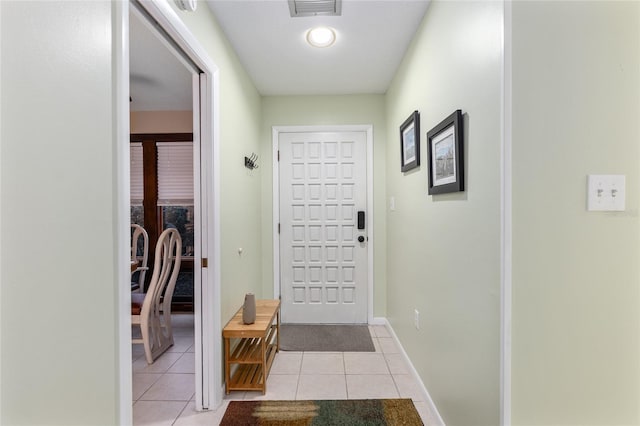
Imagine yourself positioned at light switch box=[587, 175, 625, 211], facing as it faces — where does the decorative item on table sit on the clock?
The decorative item on table is roughly at 3 o'clock from the light switch.

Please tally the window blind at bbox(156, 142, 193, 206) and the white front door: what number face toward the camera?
2

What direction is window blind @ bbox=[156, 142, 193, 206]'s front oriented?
toward the camera

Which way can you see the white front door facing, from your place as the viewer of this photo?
facing the viewer

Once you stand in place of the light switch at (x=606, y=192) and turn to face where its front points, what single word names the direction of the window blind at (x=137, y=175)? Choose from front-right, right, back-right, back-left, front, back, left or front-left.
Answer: right

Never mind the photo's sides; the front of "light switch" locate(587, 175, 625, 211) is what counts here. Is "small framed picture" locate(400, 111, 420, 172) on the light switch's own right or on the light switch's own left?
on the light switch's own right

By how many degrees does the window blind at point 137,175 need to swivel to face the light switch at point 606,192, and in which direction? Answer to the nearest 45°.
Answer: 0° — it already faces it

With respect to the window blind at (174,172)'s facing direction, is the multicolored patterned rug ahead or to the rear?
ahead

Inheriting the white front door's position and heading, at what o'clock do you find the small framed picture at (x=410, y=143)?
The small framed picture is roughly at 11 o'clock from the white front door.

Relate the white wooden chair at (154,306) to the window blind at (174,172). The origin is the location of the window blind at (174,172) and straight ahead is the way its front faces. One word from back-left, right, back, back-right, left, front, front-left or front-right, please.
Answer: front

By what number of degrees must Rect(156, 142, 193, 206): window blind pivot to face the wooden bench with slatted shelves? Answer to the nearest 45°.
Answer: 0° — it already faces it

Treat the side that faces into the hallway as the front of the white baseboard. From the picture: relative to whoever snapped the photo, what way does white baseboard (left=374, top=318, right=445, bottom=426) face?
facing to the left of the viewer

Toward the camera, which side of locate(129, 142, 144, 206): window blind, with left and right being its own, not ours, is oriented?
front
